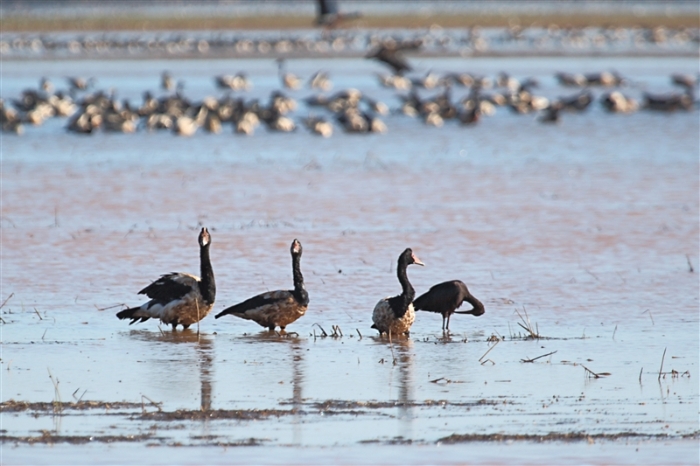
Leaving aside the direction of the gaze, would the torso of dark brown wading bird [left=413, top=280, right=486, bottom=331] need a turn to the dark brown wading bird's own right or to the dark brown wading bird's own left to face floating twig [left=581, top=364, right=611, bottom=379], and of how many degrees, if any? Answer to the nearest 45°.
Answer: approximately 45° to the dark brown wading bird's own right

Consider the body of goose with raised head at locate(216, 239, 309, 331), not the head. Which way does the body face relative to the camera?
to the viewer's right

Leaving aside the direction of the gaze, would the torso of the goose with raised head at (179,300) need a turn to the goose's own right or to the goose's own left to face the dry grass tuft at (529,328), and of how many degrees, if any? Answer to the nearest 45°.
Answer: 0° — it already faces it

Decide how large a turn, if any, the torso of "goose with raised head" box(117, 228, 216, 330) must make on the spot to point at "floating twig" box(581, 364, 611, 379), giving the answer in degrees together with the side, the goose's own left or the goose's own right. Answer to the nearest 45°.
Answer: approximately 45° to the goose's own right

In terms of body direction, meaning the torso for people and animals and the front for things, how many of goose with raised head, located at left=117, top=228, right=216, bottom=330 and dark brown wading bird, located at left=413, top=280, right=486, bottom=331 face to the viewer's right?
2

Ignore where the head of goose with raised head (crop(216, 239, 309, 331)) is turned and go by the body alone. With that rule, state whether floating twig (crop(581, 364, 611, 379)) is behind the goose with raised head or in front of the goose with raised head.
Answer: in front

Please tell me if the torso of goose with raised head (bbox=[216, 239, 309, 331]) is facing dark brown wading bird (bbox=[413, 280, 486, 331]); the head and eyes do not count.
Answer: yes

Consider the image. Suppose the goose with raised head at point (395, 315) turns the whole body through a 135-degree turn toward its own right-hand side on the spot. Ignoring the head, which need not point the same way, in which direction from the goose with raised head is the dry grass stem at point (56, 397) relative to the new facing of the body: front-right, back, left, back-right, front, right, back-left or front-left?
front-left

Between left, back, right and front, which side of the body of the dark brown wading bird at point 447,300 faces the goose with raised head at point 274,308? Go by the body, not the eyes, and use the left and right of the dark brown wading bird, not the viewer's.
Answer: back

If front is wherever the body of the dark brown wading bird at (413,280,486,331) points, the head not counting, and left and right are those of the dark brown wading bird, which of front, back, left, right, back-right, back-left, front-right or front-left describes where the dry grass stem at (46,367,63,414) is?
back-right

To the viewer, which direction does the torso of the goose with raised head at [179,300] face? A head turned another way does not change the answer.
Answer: to the viewer's right

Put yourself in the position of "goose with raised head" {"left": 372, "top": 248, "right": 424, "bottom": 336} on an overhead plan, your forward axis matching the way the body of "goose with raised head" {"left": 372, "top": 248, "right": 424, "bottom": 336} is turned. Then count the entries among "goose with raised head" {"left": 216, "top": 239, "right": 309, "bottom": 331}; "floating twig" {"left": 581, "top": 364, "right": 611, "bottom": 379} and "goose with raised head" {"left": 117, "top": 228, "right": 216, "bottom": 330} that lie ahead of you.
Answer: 1

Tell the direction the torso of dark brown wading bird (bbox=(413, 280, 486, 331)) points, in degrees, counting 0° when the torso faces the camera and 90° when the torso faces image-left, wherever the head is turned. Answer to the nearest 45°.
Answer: approximately 270°

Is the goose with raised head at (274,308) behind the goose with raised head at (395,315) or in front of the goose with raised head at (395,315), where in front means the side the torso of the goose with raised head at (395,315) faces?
behind

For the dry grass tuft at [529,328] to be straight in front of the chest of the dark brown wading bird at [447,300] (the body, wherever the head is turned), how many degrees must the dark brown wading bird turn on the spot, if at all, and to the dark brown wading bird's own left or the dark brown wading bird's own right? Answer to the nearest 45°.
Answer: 0° — it already faces it
